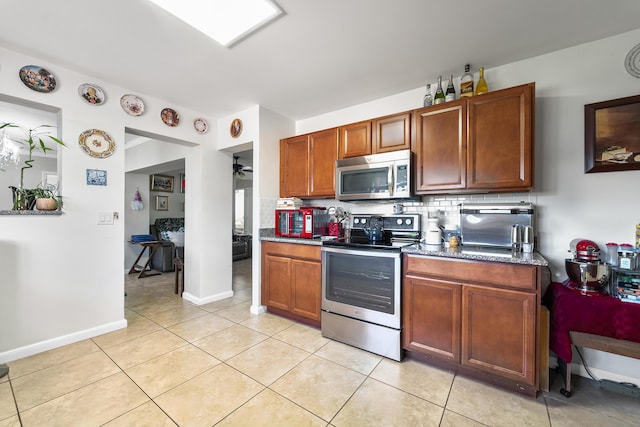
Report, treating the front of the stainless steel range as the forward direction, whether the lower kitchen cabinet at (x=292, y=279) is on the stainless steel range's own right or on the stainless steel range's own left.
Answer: on the stainless steel range's own right

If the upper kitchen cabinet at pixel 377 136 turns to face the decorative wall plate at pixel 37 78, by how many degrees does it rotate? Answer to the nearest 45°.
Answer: approximately 45° to its right

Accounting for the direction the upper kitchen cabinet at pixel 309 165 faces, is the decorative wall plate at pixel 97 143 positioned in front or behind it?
in front

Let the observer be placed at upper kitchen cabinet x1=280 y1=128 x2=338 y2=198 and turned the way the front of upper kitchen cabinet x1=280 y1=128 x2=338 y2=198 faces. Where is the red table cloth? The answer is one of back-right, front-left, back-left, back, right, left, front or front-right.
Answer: left

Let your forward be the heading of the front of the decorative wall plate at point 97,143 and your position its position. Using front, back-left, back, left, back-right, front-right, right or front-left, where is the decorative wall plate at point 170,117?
left

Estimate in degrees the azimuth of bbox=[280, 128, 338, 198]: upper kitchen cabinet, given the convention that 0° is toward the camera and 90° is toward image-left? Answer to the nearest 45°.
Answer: approximately 45°
